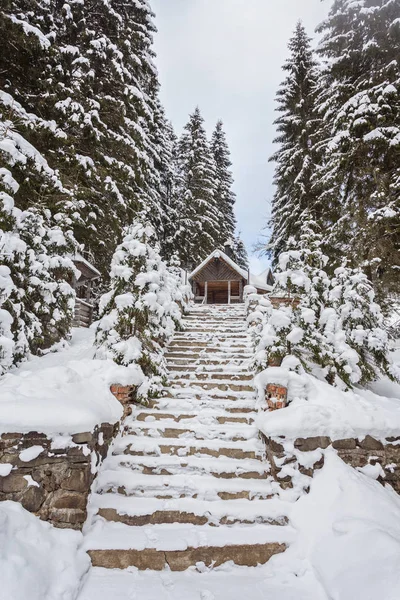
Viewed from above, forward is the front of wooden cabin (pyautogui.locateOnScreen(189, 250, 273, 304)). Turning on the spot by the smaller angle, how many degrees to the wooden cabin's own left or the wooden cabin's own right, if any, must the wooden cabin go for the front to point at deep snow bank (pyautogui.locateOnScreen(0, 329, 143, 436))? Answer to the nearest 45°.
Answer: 0° — it already faces it

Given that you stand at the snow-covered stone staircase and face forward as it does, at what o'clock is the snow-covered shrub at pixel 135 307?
The snow-covered shrub is roughly at 5 o'clock from the snow-covered stone staircase.

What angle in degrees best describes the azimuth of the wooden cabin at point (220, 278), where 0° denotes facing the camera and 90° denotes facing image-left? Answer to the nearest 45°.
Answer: approximately 0°

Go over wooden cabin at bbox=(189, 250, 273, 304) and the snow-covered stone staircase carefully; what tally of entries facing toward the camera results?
2

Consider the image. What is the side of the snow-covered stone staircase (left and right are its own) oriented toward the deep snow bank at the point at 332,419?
left

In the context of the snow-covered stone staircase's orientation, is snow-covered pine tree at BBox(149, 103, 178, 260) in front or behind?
behind

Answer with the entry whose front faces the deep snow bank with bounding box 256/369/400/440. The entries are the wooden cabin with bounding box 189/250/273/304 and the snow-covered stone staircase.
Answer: the wooden cabin

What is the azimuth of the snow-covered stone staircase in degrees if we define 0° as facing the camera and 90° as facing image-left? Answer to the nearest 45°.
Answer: approximately 0°

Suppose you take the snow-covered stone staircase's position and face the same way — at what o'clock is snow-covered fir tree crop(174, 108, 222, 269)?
The snow-covered fir tree is roughly at 6 o'clock from the snow-covered stone staircase.
